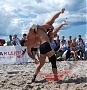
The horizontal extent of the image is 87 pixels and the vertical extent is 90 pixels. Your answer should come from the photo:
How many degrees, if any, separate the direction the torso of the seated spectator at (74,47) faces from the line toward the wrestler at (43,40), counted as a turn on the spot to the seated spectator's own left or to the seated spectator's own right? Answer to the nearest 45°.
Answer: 0° — they already face them

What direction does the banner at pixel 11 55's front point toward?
toward the camera

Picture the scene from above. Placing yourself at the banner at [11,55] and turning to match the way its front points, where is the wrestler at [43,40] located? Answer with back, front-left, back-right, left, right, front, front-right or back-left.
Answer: front

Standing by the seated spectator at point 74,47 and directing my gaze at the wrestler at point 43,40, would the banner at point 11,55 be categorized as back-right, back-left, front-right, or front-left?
front-right

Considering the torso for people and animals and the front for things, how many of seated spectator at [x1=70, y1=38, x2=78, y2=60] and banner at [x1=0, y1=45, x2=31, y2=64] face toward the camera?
2

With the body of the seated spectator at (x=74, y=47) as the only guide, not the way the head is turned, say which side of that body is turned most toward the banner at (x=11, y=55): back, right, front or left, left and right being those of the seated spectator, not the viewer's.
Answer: right

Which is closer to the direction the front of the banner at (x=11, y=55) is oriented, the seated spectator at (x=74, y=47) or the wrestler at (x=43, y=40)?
the wrestler

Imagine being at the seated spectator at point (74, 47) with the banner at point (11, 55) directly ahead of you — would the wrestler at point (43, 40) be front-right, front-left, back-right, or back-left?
front-left

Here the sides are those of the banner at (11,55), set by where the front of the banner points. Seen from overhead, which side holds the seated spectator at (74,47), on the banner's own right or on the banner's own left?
on the banner's own left

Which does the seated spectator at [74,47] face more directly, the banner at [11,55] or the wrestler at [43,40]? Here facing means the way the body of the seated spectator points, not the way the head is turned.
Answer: the wrestler

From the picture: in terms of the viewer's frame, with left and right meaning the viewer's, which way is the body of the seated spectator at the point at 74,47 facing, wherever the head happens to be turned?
facing the viewer

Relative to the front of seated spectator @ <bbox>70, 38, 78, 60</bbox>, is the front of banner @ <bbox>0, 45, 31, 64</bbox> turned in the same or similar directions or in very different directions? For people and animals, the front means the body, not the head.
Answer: same or similar directions
